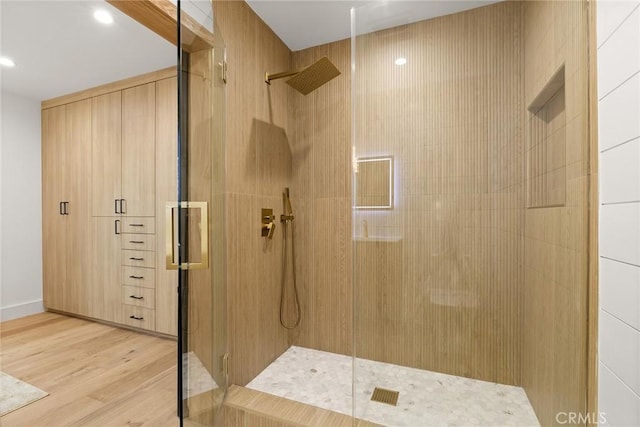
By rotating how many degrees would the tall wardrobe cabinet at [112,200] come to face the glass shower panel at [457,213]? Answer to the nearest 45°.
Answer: approximately 90° to its left

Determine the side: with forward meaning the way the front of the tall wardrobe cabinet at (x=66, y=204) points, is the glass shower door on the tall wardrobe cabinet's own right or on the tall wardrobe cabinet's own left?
on the tall wardrobe cabinet's own left

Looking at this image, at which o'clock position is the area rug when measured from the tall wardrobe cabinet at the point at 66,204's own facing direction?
The area rug is roughly at 11 o'clock from the tall wardrobe cabinet.

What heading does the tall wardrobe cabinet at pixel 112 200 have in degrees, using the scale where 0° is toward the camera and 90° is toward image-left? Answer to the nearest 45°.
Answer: approximately 45°

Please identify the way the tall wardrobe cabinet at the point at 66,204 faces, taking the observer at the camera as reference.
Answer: facing the viewer and to the left of the viewer

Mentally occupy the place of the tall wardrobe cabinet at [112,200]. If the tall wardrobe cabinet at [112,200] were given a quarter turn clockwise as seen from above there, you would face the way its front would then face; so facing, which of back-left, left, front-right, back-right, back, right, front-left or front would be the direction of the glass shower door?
back-left
